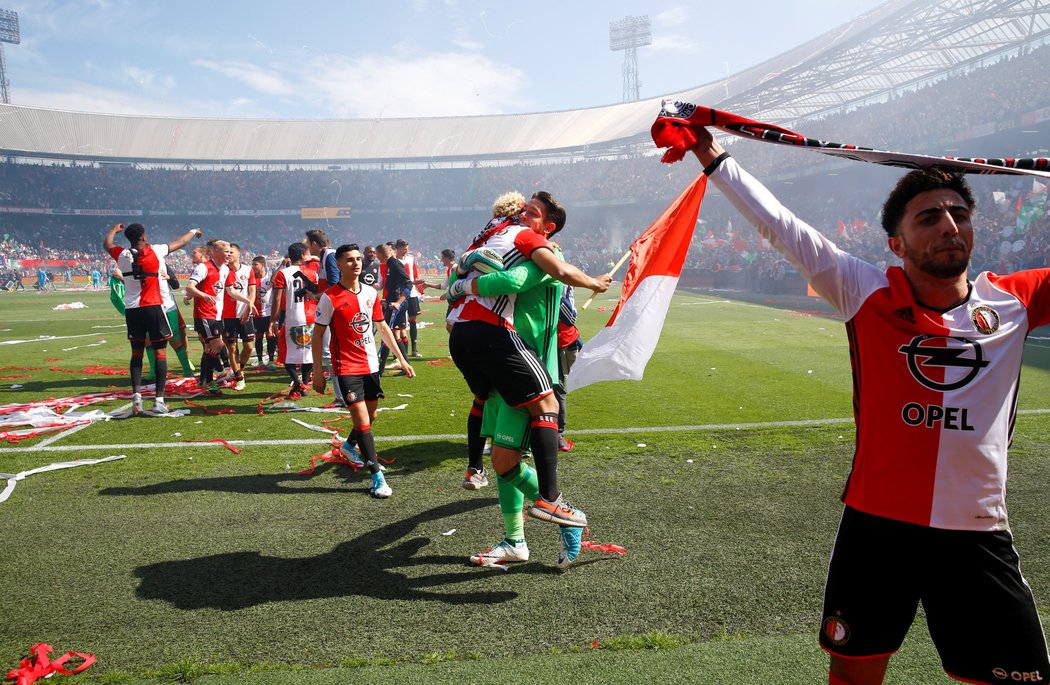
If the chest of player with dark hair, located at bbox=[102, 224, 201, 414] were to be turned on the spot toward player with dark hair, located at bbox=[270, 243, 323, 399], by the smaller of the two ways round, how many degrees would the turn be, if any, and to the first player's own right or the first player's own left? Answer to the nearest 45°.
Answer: approximately 90° to the first player's own right

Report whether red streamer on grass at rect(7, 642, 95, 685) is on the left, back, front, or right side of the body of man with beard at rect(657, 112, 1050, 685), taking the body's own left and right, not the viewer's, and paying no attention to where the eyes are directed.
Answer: right

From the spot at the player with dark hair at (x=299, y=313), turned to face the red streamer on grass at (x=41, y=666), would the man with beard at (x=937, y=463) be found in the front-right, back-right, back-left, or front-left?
front-left

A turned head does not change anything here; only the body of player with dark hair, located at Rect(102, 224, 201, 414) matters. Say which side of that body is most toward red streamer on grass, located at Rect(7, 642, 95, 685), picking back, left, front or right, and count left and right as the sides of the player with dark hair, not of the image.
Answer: back

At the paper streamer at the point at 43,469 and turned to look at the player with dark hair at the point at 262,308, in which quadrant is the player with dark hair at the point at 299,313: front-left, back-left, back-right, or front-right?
front-right

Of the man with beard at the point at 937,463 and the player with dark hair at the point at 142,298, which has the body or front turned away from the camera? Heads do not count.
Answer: the player with dark hair

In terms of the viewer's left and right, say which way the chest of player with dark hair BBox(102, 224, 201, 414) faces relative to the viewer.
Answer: facing away from the viewer

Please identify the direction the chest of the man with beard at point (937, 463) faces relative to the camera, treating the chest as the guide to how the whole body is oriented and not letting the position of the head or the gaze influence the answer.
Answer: toward the camera

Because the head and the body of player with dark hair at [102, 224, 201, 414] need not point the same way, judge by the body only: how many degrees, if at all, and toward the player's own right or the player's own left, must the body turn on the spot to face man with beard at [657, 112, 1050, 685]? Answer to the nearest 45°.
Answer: approximately 180°

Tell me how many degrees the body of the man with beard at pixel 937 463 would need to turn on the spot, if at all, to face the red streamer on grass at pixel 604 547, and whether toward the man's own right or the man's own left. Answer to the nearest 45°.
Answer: approximately 135° to the man's own right

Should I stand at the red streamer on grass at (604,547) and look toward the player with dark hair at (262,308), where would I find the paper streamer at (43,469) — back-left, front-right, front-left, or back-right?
front-left
